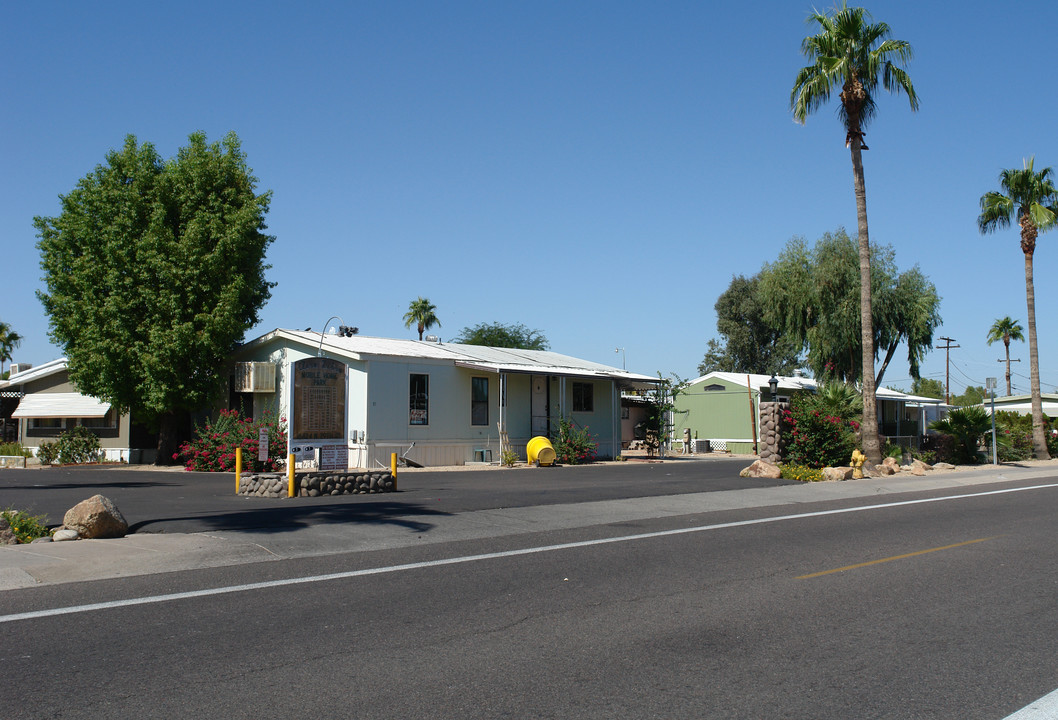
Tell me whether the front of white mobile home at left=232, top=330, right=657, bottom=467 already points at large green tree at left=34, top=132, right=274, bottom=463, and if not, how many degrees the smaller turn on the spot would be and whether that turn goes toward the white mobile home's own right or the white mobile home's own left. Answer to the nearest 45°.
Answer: approximately 135° to the white mobile home's own right

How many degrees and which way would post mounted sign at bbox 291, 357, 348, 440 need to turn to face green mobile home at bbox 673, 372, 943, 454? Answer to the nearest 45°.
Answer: approximately 135° to its left

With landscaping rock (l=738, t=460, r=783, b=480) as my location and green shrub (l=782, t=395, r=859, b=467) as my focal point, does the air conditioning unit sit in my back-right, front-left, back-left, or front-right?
back-left

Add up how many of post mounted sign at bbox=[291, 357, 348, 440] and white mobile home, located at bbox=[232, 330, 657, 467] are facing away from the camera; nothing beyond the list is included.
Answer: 0

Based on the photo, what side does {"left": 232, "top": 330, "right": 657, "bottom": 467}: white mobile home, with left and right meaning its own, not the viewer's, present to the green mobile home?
left

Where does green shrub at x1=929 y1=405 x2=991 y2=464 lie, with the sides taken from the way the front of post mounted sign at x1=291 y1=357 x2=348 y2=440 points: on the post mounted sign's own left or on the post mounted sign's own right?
on the post mounted sign's own left

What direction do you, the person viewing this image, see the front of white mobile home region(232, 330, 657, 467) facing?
facing the viewer and to the right of the viewer

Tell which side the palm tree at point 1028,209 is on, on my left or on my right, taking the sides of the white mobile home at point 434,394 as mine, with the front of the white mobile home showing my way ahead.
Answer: on my left

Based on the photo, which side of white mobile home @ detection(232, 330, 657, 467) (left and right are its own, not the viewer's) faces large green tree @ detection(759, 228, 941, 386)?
left

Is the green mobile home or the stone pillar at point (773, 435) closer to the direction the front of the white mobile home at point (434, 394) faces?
the stone pillar

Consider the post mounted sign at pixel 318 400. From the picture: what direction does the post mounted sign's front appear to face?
toward the camera

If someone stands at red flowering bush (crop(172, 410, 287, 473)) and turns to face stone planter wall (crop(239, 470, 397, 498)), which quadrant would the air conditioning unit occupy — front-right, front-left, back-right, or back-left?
back-left

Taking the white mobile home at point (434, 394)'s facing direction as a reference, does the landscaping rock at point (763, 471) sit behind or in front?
in front

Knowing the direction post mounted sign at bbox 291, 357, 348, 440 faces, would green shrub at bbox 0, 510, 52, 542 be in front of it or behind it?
in front

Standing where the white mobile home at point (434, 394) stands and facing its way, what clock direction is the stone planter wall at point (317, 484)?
The stone planter wall is roughly at 2 o'clock from the white mobile home.
